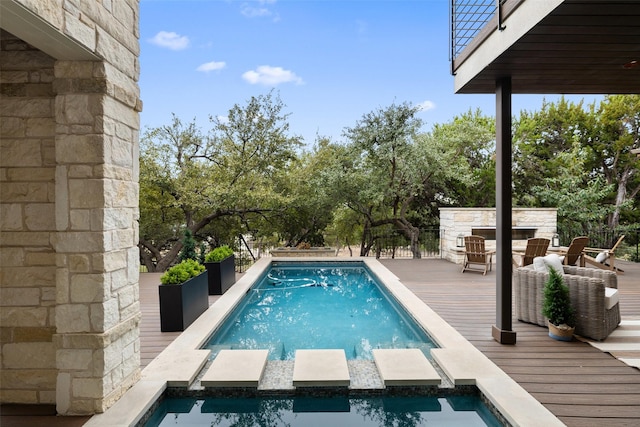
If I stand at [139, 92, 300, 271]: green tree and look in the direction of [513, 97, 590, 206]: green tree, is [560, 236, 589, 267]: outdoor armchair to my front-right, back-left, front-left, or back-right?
front-right

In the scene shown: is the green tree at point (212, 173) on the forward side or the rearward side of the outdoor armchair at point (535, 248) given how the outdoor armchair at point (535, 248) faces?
on the forward side
